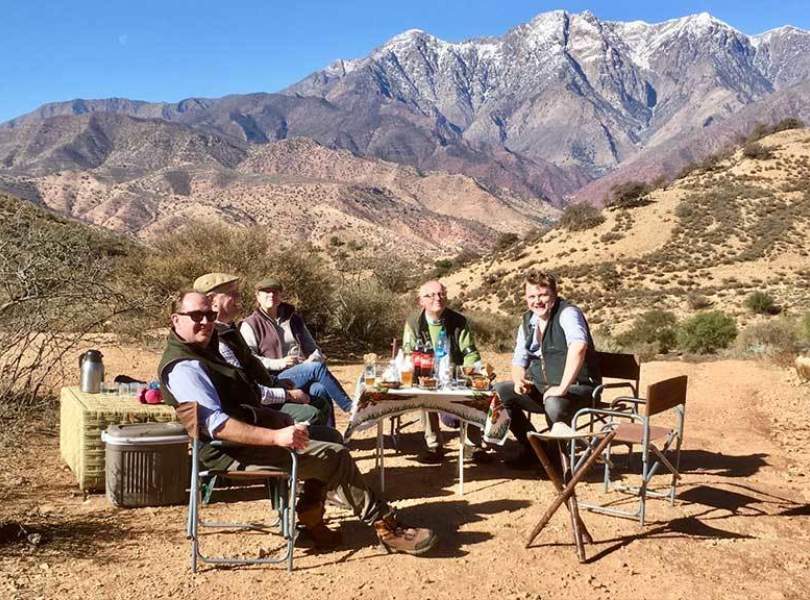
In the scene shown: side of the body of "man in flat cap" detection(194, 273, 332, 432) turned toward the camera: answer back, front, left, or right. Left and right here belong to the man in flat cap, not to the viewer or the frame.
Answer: right

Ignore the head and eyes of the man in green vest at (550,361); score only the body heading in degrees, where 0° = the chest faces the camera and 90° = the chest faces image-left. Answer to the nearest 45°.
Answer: approximately 45°

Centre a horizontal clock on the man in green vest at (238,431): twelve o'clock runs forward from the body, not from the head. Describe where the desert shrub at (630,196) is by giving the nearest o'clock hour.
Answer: The desert shrub is roughly at 10 o'clock from the man in green vest.

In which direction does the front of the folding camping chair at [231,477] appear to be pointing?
to the viewer's right

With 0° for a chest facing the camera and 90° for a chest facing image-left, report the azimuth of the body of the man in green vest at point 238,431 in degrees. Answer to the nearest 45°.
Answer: approximately 270°

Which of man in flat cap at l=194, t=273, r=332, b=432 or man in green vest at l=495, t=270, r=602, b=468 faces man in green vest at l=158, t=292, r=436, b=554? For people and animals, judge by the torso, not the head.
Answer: man in green vest at l=495, t=270, r=602, b=468

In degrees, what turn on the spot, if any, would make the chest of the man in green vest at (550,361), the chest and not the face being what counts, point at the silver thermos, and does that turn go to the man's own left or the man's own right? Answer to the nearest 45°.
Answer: approximately 45° to the man's own right

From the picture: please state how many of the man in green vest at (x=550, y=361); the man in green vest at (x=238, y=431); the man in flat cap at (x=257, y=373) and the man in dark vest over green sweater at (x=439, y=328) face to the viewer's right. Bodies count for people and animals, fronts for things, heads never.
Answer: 2

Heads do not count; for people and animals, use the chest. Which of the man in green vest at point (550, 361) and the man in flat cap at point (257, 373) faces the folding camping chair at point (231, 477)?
the man in green vest

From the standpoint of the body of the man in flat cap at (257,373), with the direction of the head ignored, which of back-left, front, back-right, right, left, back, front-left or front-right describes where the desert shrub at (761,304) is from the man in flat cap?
front-left

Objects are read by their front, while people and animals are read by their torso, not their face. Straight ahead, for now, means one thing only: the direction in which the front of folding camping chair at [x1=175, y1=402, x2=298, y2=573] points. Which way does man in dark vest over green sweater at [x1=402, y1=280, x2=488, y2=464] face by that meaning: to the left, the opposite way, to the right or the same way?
to the right

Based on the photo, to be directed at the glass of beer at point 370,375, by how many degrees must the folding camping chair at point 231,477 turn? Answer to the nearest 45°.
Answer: approximately 45° to its left

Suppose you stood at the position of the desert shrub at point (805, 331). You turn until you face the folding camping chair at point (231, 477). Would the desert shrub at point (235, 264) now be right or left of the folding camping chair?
right
